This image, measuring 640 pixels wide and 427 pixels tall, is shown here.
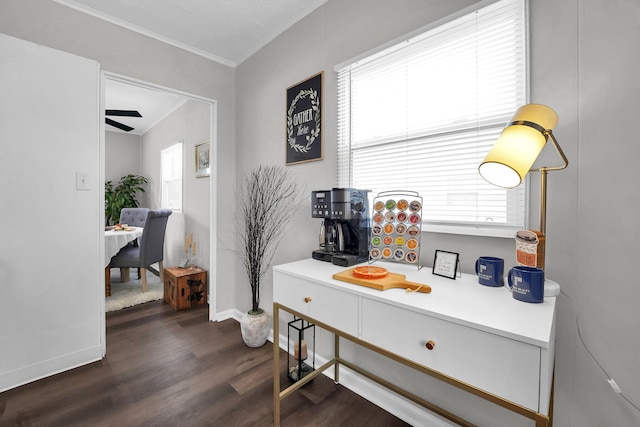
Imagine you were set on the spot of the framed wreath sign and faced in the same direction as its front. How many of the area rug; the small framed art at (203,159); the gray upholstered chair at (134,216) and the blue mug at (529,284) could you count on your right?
3

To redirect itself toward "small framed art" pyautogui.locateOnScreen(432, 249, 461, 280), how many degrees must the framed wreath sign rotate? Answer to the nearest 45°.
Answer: approximately 90° to its left

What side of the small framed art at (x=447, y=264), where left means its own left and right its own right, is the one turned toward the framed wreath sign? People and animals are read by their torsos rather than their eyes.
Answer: right

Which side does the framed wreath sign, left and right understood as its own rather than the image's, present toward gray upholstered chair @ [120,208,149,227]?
right

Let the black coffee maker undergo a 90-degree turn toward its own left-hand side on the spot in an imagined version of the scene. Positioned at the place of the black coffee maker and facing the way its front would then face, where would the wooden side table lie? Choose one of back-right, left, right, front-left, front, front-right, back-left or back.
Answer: back

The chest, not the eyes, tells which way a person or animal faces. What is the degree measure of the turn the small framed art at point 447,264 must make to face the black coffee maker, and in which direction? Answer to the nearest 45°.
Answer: approximately 45° to its right

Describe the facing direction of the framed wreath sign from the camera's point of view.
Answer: facing the viewer and to the left of the viewer

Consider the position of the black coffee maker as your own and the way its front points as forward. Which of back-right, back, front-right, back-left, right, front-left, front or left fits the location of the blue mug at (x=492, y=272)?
left
